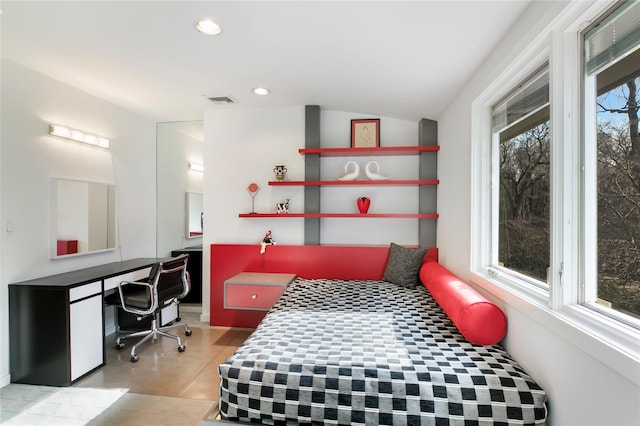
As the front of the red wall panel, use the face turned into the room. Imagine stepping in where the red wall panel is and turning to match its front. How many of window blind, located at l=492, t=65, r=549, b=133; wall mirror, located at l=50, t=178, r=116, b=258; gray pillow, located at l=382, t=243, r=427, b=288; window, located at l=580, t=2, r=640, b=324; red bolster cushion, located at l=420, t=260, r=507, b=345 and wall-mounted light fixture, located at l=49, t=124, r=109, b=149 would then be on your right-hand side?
2

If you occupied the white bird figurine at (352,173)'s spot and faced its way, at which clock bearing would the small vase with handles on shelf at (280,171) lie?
The small vase with handles on shelf is roughly at 6 o'clock from the white bird figurine.

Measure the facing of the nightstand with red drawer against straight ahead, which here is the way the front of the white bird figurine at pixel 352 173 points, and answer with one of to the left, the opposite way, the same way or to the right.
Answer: to the right

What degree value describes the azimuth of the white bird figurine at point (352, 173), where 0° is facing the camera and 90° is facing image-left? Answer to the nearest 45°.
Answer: approximately 270°

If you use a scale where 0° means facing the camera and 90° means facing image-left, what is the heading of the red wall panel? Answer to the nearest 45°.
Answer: approximately 0°

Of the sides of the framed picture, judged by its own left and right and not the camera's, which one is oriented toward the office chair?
right
